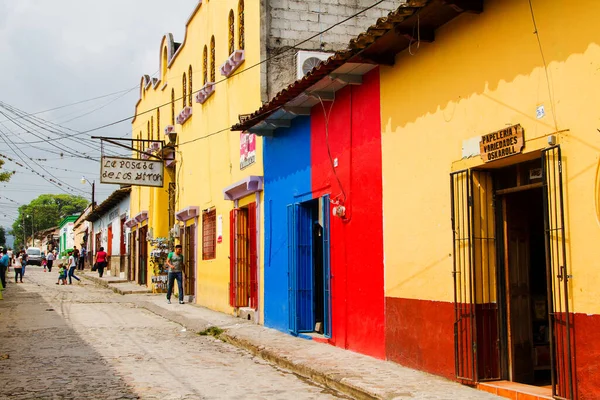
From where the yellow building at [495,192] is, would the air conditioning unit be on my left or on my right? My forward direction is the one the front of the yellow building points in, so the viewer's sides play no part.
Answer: on my right

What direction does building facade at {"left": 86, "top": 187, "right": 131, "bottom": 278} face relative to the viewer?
to the viewer's left

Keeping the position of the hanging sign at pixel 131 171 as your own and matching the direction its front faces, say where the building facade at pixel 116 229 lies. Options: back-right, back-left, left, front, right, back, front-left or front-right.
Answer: back

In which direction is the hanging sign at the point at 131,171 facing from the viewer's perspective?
toward the camera

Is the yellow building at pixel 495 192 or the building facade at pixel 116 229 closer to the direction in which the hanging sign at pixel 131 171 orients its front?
the yellow building

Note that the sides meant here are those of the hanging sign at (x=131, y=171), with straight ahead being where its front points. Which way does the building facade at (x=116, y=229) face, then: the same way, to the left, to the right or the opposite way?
to the right

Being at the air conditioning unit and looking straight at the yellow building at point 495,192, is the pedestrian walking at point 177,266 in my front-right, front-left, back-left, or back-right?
back-right

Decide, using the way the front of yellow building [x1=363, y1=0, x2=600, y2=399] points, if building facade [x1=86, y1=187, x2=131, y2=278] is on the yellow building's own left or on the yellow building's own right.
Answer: on the yellow building's own right

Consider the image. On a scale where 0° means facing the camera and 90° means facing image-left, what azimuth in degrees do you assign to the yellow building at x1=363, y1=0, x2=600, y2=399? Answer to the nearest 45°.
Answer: approximately 45°

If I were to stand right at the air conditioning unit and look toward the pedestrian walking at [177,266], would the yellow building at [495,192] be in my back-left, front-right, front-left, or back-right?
back-left

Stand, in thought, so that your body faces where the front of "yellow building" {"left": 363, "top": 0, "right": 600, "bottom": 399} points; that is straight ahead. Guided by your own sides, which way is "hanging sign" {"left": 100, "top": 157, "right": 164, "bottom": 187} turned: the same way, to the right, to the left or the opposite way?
to the left

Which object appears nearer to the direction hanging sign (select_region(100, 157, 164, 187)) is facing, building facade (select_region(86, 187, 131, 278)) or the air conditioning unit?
the air conditioning unit

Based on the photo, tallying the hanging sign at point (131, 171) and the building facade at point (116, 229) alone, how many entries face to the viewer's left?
1

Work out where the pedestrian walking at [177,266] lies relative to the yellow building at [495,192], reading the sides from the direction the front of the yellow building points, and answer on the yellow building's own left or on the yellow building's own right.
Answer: on the yellow building's own right
